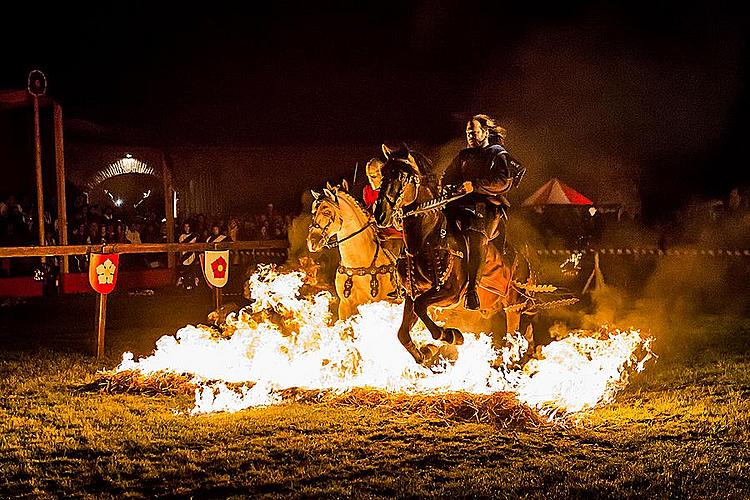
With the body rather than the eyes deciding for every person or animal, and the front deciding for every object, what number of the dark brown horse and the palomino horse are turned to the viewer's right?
0

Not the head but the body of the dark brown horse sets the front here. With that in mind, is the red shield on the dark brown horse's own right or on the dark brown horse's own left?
on the dark brown horse's own right

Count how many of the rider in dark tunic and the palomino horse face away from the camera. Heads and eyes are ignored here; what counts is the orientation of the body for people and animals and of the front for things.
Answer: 0

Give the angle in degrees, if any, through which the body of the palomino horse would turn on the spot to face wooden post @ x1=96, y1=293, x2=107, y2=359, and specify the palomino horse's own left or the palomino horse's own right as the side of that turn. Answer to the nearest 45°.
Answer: approximately 90° to the palomino horse's own right

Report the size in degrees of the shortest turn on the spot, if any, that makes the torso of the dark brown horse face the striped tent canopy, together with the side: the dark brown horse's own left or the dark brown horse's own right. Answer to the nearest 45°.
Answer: approximately 135° to the dark brown horse's own right

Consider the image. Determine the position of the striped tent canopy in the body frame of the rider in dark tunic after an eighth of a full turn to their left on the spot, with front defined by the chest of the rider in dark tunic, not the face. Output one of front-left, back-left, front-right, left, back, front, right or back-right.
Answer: back

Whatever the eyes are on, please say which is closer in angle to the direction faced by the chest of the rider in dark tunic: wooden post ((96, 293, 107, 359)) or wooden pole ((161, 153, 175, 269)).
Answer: the wooden post

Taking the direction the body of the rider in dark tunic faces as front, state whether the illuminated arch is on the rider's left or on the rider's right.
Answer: on the rider's right

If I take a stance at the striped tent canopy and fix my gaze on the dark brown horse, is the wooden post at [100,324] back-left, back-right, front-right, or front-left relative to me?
front-right

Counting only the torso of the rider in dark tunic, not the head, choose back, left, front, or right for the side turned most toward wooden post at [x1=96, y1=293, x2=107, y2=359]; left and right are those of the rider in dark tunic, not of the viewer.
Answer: right

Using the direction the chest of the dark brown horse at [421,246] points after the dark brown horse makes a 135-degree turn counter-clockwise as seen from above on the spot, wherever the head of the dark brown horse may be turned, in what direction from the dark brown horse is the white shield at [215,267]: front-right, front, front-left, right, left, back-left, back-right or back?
back-left

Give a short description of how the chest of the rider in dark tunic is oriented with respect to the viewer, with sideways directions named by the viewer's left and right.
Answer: facing the viewer and to the left of the viewer

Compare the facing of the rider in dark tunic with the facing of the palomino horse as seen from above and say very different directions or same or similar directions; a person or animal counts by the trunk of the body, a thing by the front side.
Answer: same or similar directions

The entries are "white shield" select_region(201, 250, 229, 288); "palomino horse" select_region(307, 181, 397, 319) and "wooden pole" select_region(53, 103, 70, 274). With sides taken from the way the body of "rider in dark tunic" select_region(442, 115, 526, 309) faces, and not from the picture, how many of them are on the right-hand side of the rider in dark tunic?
3

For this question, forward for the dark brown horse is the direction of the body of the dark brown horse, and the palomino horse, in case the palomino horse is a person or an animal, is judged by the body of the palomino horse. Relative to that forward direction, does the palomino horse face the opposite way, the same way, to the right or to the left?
the same way

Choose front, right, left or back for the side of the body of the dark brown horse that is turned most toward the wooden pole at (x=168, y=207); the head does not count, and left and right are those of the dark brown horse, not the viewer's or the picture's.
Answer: right
